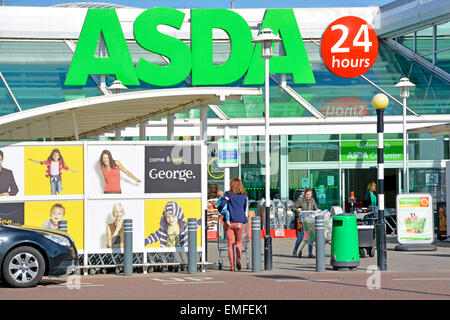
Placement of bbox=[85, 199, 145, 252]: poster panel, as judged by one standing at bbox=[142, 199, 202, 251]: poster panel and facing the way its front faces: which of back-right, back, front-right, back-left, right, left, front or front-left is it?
right

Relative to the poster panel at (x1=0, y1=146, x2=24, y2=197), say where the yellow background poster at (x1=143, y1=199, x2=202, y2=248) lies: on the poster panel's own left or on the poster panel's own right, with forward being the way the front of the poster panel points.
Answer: on the poster panel's own left

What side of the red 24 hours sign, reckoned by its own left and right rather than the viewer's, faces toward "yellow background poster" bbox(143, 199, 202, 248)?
front

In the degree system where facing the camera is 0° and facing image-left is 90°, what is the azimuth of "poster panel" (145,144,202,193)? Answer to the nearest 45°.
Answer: approximately 0°

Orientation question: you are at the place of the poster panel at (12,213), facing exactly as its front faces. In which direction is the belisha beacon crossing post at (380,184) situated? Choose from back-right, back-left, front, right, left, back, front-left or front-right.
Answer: left

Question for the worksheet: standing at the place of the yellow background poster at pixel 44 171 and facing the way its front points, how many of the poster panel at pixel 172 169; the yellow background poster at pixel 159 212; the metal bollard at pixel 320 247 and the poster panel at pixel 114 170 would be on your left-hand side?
4

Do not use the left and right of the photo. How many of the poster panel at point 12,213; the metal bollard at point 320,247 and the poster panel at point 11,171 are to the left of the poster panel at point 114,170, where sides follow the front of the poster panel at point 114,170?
1

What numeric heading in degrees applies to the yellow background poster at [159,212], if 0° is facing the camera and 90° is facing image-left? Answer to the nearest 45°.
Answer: approximately 0°

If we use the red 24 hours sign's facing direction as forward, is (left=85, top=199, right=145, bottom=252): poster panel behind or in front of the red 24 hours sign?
in front
